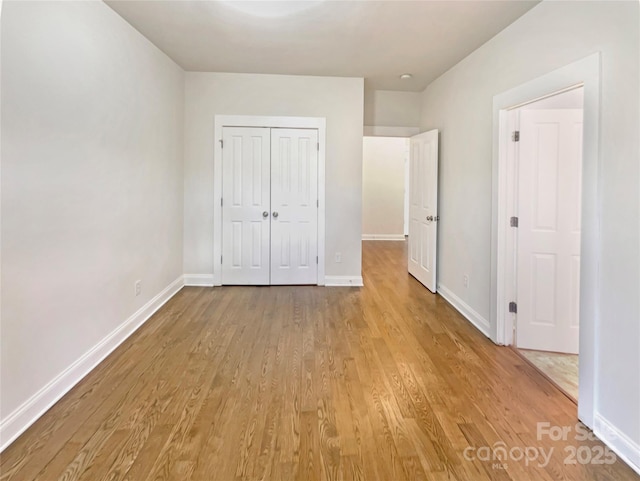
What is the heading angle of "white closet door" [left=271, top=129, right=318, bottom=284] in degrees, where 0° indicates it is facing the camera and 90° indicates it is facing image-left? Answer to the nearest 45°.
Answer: approximately 0°

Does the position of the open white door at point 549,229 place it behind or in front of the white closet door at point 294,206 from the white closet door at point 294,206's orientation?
in front

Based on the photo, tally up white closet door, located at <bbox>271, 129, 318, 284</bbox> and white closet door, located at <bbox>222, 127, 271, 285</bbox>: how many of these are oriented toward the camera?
2

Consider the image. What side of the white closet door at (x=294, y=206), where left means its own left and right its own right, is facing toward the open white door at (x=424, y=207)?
left
